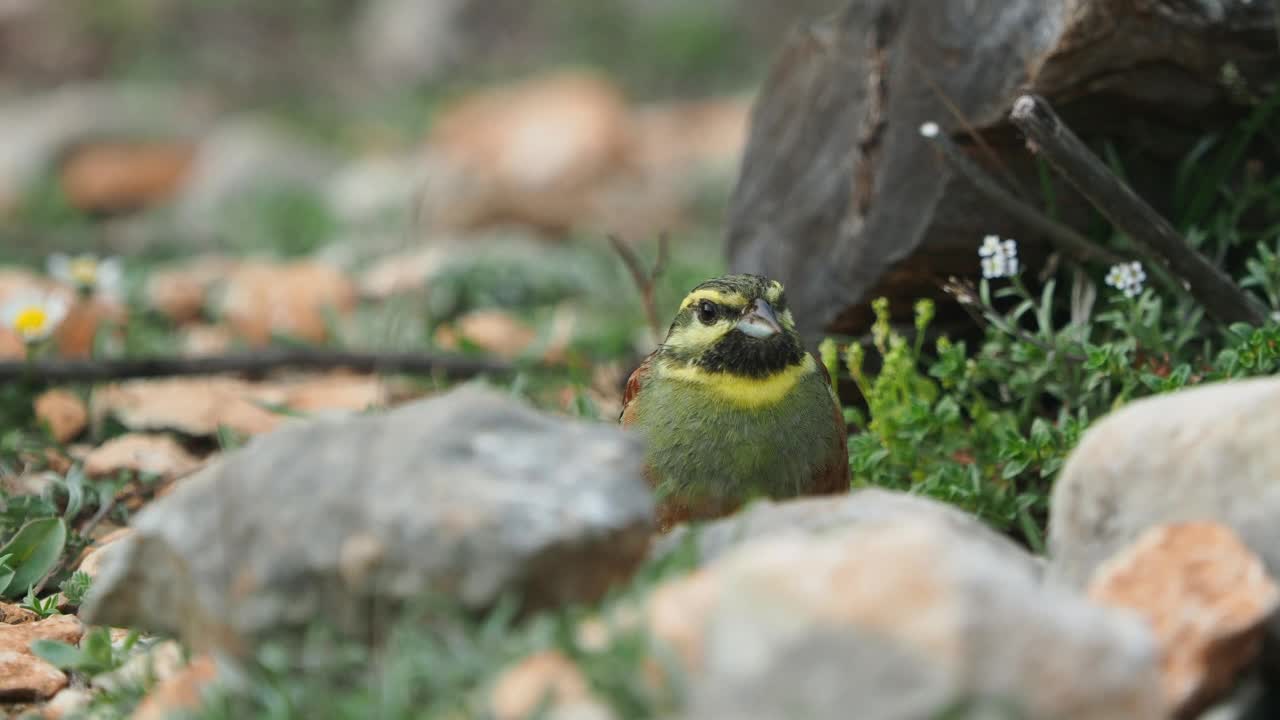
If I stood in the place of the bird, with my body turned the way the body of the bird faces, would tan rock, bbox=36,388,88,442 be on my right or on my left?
on my right

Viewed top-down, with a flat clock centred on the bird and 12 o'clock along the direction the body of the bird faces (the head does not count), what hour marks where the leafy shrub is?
The leafy shrub is roughly at 8 o'clock from the bird.

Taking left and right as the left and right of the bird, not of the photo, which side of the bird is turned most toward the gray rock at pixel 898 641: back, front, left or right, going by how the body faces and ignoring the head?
front

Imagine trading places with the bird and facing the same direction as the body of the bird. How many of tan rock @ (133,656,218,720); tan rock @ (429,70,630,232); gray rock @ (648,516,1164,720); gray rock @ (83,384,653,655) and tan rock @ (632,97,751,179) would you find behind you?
2

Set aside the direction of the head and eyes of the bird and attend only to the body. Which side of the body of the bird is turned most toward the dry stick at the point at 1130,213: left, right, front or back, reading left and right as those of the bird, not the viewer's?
left

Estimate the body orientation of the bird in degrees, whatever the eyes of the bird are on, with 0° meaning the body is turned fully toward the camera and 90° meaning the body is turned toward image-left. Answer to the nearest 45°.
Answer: approximately 0°

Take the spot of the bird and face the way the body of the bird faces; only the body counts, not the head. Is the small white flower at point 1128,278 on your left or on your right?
on your left

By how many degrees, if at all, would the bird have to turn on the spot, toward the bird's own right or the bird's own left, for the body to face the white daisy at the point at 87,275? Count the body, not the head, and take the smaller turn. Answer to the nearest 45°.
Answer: approximately 135° to the bird's own right

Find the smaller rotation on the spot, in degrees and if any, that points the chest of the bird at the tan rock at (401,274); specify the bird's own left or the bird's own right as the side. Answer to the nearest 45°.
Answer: approximately 135° to the bird's own right

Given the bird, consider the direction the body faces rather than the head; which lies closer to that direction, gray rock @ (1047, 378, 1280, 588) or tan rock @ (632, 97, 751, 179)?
the gray rock

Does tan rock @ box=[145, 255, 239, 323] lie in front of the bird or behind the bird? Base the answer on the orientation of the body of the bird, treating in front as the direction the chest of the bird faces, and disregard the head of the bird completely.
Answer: behind

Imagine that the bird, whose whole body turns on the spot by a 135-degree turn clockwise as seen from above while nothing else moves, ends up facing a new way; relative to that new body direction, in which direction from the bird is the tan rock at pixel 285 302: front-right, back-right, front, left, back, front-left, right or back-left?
front

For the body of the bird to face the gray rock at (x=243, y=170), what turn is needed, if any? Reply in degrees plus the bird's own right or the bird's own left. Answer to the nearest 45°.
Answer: approximately 135° to the bird's own right

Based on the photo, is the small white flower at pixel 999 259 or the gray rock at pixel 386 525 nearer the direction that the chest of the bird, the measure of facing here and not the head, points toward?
the gray rock
